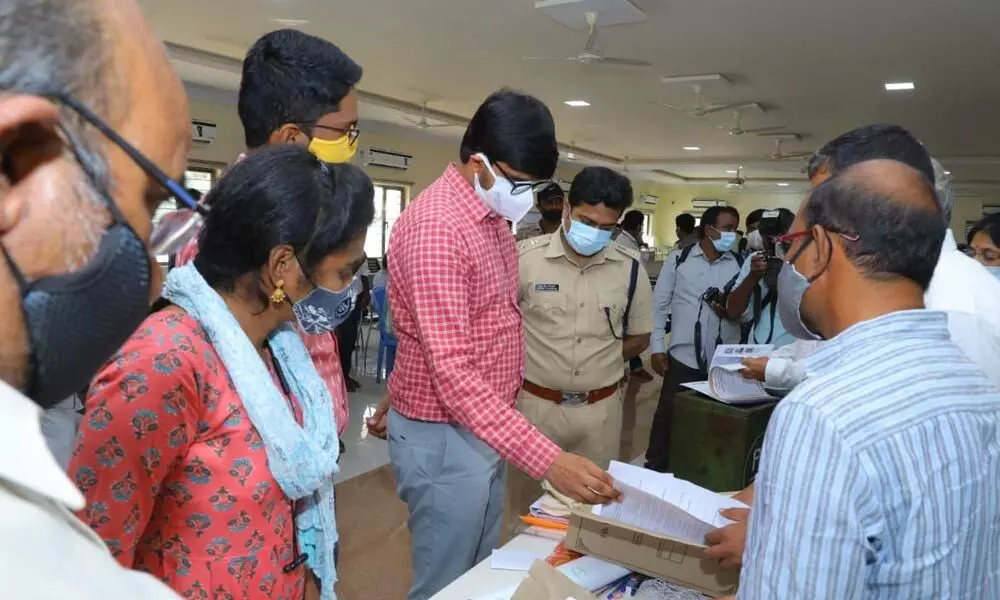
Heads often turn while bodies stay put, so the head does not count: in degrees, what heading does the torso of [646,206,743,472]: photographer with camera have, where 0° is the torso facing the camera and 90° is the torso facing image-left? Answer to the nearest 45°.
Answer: approximately 315°

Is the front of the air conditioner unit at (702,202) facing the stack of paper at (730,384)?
yes

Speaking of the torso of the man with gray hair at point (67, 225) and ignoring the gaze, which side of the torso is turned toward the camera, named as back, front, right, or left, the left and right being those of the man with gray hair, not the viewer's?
right

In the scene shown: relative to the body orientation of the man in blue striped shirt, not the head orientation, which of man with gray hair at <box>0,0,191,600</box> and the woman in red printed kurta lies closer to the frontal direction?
the woman in red printed kurta

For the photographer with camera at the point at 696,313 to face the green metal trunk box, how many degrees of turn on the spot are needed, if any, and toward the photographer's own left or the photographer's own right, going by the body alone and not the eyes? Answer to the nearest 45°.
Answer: approximately 45° to the photographer's own right

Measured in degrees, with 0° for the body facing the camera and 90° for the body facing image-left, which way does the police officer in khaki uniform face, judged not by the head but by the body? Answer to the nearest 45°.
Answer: approximately 0°

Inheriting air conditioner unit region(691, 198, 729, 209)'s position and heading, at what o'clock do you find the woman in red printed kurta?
The woman in red printed kurta is roughly at 12 o'clock from the air conditioner unit.

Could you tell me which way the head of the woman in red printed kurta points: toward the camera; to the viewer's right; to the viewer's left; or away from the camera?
to the viewer's right

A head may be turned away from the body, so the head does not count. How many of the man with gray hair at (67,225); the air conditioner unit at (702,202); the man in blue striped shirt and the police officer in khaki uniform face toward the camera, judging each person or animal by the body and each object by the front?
2
